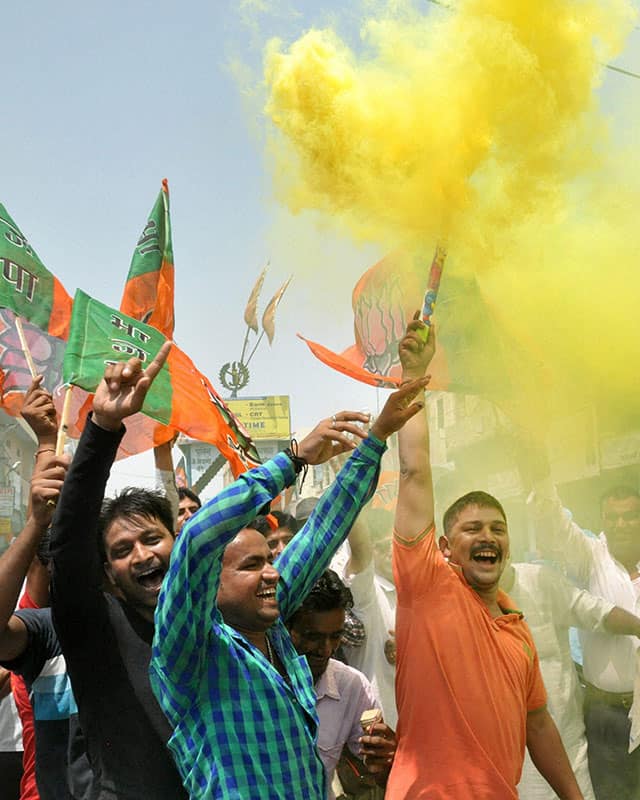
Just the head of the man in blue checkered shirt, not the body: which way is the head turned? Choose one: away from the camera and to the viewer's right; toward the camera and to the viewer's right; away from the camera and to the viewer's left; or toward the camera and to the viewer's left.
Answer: toward the camera and to the viewer's right

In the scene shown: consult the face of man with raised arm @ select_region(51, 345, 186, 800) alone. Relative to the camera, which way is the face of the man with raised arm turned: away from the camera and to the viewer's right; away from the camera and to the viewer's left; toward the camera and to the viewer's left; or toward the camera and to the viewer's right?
toward the camera and to the viewer's right

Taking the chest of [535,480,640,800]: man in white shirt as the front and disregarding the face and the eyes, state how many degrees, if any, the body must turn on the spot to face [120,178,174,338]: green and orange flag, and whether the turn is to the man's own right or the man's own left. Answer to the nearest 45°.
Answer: approximately 90° to the man's own right

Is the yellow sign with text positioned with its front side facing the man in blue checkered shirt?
yes

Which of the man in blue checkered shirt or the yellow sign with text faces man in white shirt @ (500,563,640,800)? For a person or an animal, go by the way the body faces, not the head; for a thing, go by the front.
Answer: the yellow sign with text

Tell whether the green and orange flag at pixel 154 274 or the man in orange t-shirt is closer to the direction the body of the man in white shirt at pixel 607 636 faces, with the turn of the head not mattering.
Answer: the man in orange t-shirt

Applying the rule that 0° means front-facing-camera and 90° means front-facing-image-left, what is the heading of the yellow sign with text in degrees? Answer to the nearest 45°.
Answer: approximately 0°
